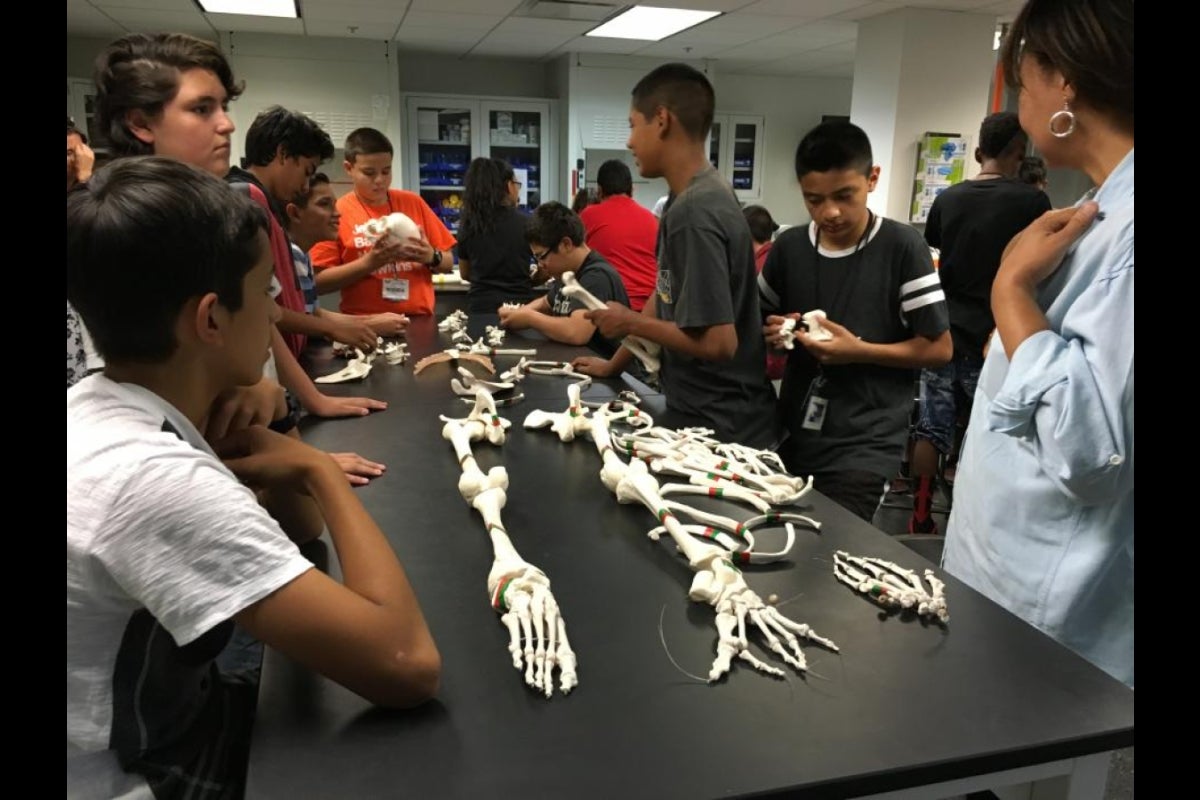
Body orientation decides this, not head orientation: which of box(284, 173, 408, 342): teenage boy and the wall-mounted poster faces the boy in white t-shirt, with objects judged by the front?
the wall-mounted poster

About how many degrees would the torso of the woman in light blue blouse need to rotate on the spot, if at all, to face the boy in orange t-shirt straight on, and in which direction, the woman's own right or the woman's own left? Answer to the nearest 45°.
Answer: approximately 45° to the woman's own right

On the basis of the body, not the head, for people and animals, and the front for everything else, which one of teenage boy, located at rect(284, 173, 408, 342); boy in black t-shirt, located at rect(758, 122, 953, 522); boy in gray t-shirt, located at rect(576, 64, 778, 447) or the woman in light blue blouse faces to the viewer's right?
the teenage boy

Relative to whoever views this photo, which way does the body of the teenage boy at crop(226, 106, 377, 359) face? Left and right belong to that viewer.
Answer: facing to the right of the viewer

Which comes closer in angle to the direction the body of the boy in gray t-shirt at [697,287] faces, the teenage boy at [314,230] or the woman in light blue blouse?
the teenage boy

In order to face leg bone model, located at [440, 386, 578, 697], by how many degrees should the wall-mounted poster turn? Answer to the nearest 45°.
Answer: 0° — it already faces it

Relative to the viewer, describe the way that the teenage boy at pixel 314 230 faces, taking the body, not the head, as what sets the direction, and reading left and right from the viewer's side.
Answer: facing to the right of the viewer

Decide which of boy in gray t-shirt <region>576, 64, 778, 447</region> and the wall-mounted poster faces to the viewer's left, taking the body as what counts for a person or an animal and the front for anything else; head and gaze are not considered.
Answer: the boy in gray t-shirt

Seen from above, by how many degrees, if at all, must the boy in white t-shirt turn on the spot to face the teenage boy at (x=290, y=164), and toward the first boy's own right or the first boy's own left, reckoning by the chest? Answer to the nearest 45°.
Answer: approximately 45° to the first boy's own left

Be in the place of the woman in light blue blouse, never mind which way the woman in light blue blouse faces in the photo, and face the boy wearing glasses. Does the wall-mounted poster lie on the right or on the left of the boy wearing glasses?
right

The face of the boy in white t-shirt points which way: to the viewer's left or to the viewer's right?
to the viewer's right

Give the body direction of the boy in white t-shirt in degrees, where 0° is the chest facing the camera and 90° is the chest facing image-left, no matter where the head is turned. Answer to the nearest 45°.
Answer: approximately 225°
